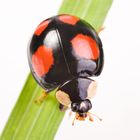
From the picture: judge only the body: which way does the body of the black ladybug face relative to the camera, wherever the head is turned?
toward the camera
